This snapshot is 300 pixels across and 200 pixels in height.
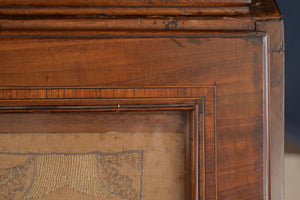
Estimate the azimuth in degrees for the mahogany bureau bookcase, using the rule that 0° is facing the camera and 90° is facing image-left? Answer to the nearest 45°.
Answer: approximately 0°
